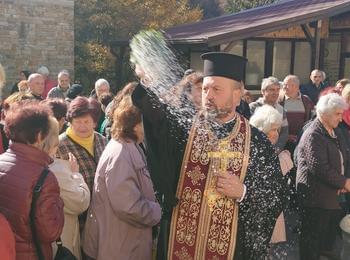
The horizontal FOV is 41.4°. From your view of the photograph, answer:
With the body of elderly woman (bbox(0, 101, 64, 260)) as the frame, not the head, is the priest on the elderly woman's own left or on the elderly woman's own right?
on the elderly woman's own right

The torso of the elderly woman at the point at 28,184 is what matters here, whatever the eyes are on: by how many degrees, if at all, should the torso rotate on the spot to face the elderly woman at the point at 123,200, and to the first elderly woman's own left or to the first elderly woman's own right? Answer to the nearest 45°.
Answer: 0° — they already face them

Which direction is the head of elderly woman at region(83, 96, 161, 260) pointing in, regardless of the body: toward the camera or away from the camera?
away from the camera

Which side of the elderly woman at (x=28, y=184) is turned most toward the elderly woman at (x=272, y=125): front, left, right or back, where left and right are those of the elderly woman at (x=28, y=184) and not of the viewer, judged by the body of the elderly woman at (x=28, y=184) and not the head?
front

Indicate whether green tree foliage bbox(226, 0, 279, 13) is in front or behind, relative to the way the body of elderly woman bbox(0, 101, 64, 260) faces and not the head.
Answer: in front

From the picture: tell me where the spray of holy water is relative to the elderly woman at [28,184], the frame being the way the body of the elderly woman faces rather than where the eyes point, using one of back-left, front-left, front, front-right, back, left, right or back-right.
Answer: front-right

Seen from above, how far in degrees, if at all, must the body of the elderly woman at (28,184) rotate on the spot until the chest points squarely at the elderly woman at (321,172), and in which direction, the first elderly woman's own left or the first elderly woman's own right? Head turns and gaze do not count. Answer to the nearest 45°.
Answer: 0° — they already face them

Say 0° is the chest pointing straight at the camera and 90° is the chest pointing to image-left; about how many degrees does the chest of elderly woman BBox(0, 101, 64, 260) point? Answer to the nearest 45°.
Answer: approximately 225°

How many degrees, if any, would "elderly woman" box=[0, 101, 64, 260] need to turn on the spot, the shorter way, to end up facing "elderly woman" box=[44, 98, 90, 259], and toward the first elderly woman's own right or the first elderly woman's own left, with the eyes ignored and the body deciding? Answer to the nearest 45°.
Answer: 0° — they already face them
